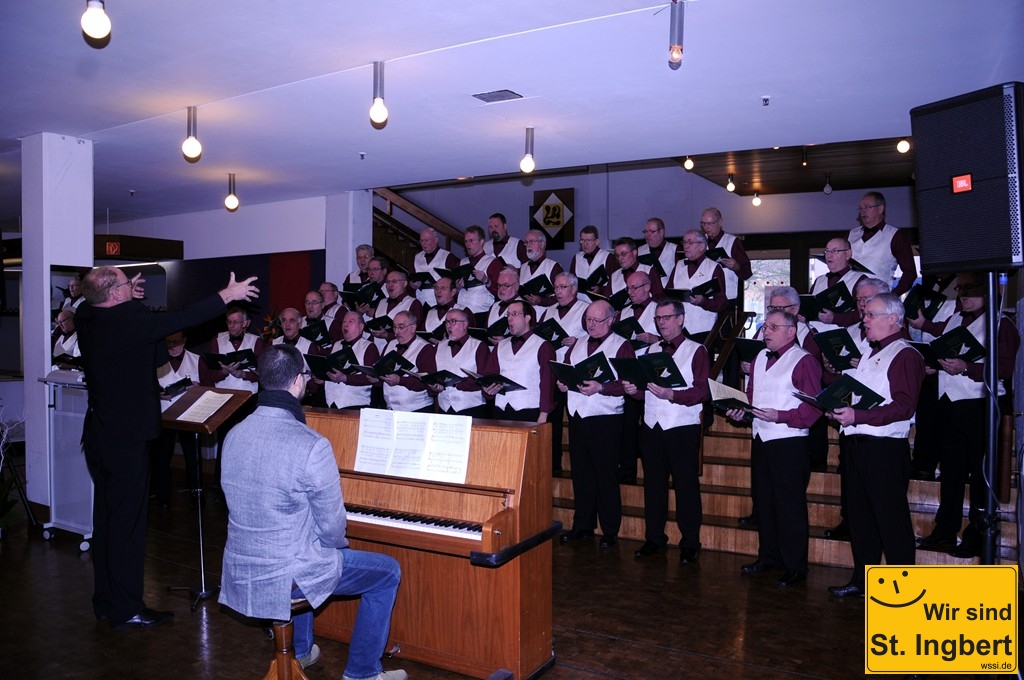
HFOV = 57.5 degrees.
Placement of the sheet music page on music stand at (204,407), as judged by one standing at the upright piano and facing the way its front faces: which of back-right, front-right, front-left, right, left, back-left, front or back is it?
right

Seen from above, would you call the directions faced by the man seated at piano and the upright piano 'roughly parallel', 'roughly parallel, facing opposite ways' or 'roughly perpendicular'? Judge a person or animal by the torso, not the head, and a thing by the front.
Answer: roughly parallel, facing opposite ways

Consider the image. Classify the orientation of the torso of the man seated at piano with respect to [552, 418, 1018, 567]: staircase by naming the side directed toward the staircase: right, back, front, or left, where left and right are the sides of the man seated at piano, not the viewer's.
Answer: front

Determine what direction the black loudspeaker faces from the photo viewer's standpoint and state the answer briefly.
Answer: facing the viewer and to the left of the viewer

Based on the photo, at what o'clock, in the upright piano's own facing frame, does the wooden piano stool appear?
The wooden piano stool is roughly at 12 o'clock from the upright piano.

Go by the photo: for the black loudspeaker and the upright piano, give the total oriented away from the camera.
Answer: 0

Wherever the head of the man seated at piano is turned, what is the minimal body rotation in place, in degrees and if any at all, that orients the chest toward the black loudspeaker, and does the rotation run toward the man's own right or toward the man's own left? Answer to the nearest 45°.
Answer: approximately 45° to the man's own right

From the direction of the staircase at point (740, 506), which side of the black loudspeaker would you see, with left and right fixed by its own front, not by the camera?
right

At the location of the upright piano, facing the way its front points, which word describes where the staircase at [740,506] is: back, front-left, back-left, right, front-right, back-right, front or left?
back

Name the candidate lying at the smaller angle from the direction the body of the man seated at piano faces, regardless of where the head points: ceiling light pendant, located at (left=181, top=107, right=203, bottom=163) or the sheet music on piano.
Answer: the sheet music on piano

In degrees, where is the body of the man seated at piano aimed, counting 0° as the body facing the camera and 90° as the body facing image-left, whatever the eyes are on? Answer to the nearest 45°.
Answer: approximately 225°

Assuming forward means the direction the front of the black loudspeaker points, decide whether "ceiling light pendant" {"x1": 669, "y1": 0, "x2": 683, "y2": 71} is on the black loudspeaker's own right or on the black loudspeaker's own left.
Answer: on the black loudspeaker's own right

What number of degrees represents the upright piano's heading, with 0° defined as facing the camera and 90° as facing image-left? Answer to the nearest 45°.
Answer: approximately 45°

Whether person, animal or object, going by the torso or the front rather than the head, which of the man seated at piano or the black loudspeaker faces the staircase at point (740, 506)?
the man seated at piano

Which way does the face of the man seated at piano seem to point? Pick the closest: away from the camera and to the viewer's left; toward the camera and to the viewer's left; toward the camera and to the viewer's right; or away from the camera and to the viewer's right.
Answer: away from the camera and to the viewer's right
